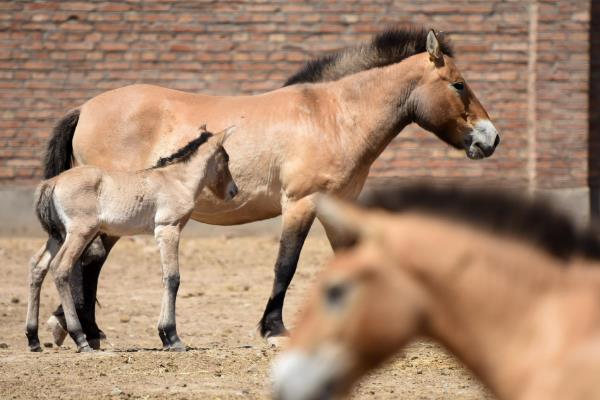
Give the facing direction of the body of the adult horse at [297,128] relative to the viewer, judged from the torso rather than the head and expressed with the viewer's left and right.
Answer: facing to the right of the viewer

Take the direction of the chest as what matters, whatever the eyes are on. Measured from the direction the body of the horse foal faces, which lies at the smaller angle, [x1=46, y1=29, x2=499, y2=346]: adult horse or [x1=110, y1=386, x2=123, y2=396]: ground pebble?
the adult horse

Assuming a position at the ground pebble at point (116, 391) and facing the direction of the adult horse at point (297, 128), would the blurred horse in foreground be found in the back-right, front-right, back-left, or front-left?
back-right

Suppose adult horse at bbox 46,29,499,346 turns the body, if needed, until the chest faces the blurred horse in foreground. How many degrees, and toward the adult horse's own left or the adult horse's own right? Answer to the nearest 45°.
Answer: approximately 90° to the adult horse's own right

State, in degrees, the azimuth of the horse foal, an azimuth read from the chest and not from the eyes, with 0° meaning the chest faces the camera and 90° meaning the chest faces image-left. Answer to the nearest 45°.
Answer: approximately 270°

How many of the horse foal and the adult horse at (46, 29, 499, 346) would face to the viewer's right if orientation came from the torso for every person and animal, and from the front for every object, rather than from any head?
2

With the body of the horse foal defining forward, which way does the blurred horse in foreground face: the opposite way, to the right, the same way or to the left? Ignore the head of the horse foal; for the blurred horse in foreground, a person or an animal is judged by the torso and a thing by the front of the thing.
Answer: the opposite way

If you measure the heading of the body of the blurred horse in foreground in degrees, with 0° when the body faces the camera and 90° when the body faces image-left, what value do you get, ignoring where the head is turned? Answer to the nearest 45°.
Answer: approximately 90°

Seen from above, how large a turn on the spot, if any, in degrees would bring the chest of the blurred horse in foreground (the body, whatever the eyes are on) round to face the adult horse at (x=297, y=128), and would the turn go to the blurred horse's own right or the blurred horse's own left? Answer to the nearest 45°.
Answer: approximately 90° to the blurred horse's own right
